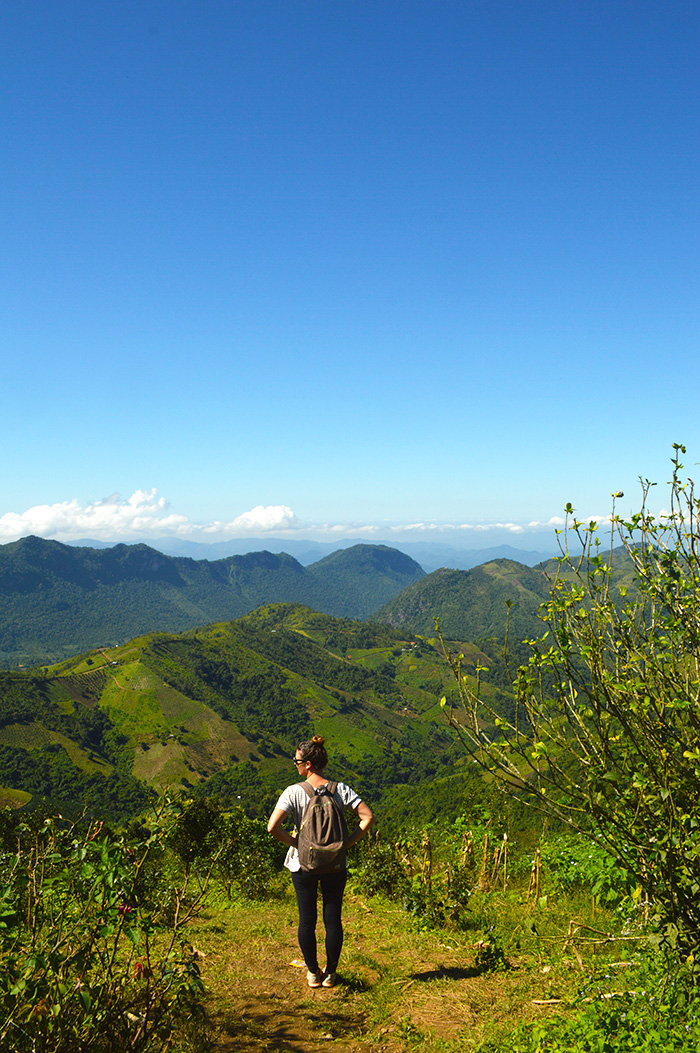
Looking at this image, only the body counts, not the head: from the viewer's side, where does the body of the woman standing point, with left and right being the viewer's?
facing away from the viewer

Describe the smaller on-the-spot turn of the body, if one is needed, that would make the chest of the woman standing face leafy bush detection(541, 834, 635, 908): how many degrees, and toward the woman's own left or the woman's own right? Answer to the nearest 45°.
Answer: approximately 45° to the woman's own right
